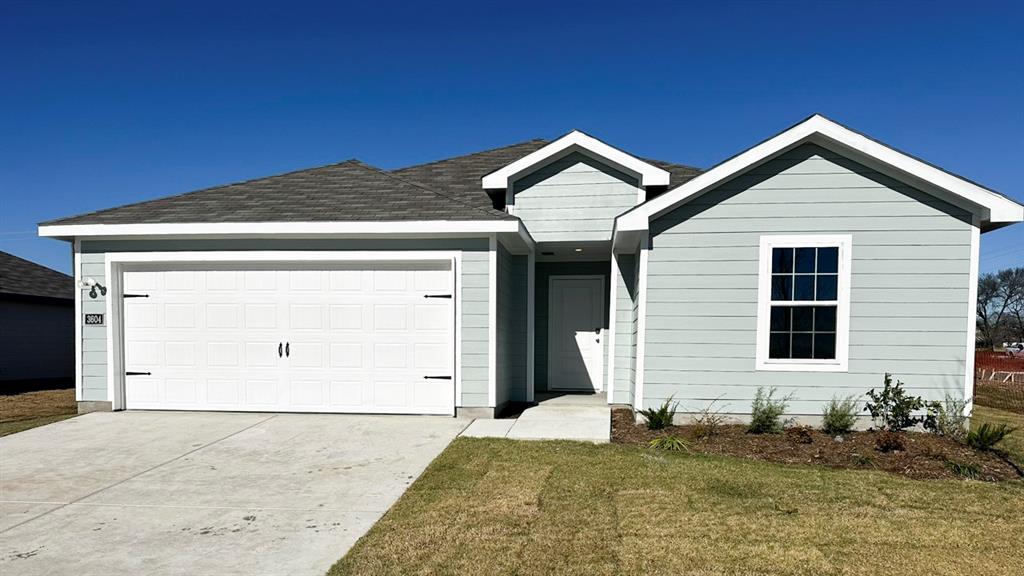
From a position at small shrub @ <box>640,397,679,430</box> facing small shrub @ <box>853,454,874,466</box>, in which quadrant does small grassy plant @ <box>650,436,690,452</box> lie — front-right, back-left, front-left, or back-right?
front-right

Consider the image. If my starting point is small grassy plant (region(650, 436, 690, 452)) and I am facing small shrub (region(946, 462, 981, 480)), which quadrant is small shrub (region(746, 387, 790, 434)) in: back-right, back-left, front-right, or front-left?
front-left

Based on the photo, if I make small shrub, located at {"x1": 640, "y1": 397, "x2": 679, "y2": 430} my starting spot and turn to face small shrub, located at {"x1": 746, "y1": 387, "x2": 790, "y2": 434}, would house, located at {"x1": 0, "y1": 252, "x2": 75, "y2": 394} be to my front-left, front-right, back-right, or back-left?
back-left

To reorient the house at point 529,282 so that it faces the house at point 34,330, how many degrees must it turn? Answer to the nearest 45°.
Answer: approximately 135° to its right

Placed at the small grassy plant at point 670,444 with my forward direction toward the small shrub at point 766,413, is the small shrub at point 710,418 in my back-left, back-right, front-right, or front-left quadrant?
front-left

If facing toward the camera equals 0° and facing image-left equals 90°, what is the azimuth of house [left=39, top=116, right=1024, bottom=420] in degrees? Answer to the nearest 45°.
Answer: approximately 0°

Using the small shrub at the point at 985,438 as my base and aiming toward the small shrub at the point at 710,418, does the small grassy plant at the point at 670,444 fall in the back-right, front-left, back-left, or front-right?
front-left

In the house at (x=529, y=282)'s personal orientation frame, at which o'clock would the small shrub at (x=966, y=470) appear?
The small shrub is roughly at 10 o'clock from the house.

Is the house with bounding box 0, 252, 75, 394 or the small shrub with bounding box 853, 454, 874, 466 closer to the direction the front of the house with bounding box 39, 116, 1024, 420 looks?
the small shrub
